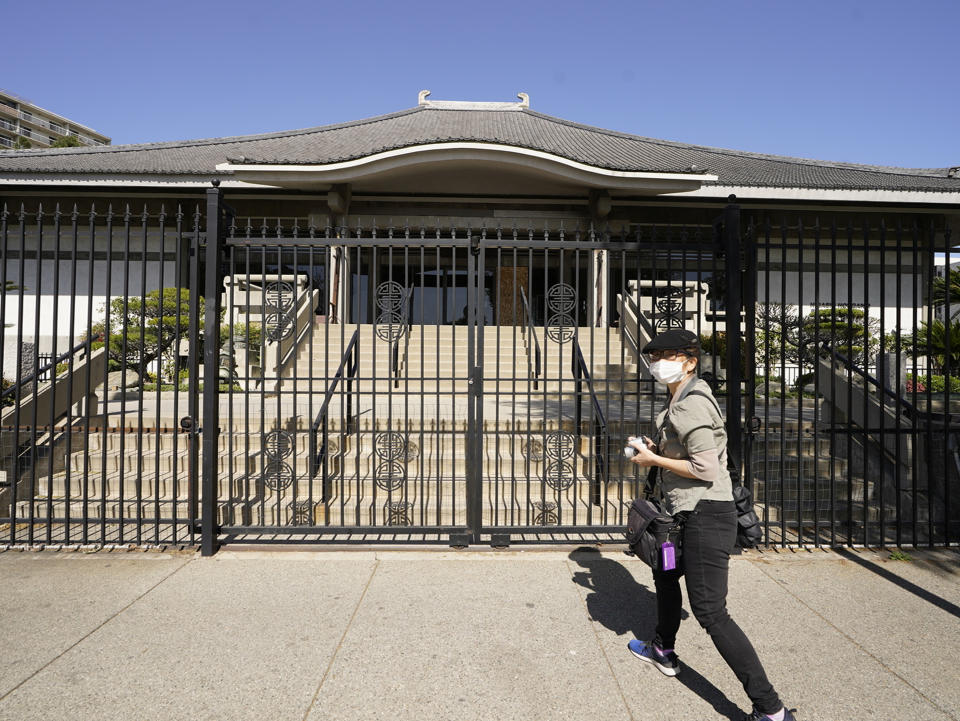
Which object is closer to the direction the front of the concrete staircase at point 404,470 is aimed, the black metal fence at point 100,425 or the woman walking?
the woman walking

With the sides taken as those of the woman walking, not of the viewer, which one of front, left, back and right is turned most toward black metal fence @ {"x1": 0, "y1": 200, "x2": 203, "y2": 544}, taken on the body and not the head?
front

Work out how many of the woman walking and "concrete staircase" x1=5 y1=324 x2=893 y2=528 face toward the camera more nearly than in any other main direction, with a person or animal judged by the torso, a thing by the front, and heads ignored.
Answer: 1

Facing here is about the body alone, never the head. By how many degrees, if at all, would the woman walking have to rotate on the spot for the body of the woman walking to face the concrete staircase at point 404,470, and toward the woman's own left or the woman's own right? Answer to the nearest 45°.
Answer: approximately 45° to the woman's own right

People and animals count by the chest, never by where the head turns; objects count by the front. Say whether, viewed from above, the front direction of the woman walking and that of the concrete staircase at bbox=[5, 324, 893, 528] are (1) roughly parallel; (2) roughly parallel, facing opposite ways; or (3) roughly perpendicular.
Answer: roughly perpendicular

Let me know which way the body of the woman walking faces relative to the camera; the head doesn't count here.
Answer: to the viewer's left

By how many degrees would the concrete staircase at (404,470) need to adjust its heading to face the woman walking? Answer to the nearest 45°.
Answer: approximately 45° to its left

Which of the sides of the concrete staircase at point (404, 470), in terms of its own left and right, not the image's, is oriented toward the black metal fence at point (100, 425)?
right
